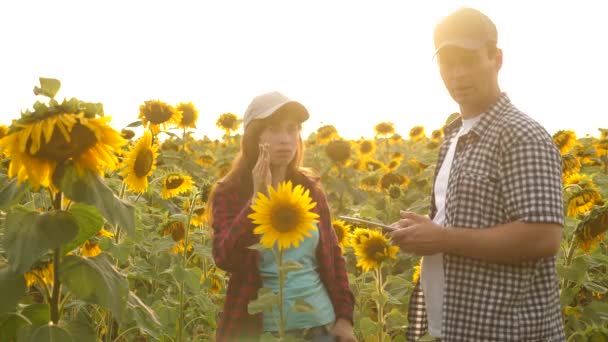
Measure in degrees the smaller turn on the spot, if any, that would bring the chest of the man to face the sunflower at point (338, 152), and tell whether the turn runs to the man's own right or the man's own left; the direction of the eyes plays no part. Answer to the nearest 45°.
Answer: approximately 135° to the man's own right

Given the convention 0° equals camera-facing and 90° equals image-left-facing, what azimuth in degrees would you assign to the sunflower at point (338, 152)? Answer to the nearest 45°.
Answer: approximately 0°

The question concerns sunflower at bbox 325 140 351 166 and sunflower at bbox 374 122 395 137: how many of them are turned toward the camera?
2

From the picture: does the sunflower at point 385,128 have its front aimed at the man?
yes

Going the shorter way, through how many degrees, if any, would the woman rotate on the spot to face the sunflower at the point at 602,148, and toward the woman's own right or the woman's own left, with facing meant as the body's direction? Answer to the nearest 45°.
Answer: approximately 90° to the woman's own left

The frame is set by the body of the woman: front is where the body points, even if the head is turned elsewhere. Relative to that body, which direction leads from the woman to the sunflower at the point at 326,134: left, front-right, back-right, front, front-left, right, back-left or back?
back-left

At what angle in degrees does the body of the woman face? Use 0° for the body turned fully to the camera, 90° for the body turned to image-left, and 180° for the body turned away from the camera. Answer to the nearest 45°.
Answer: approximately 315°

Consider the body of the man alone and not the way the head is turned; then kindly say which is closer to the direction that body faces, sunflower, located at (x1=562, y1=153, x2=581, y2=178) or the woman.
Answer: the woman
